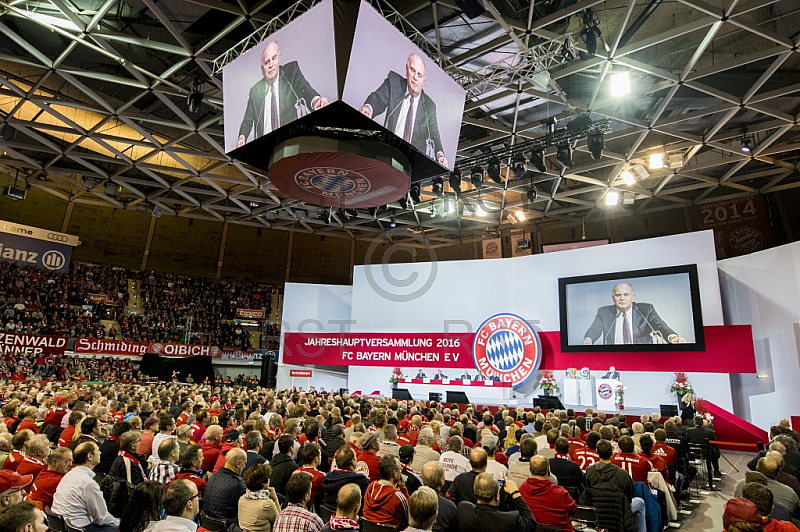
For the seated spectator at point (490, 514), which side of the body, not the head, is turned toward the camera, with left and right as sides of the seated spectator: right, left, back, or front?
back

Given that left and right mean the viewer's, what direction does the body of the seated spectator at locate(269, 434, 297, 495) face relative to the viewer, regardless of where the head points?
facing away from the viewer and to the right of the viewer

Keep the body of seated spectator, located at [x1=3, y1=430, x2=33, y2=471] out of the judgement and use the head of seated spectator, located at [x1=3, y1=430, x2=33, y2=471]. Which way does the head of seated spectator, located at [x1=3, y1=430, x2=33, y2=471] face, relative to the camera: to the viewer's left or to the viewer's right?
to the viewer's right

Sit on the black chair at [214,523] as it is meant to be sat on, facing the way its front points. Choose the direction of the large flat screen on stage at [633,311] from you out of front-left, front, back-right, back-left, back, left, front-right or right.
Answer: front

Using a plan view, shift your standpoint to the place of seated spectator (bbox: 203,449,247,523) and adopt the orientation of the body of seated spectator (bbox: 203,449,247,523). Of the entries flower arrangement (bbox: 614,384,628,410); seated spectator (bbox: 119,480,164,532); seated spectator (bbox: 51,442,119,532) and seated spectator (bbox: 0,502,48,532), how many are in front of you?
1

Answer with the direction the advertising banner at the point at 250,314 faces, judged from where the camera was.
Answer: facing the viewer

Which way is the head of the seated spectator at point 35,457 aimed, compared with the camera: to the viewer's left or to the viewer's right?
to the viewer's right

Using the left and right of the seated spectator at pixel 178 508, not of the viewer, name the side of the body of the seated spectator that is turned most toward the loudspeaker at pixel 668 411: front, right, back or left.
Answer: front

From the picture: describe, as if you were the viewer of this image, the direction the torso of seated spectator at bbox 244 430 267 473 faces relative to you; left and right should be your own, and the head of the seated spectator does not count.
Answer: facing away from the viewer and to the right of the viewer

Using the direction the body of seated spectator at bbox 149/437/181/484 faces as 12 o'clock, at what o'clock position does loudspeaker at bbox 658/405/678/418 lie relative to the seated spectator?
The loudspeaker is roughly at 1 o'clock from the seated spectator.

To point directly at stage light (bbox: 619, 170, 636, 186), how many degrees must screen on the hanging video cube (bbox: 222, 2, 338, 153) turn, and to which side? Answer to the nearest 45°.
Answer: approximately 135° to its left

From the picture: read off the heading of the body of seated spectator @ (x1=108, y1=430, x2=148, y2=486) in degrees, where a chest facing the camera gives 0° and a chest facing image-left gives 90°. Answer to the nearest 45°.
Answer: approximately 225°

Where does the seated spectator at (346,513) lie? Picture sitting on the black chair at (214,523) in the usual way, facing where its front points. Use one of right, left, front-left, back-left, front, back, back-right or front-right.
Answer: right

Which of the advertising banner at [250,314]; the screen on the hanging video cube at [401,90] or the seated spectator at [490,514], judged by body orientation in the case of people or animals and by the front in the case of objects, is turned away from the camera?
the seated spectator

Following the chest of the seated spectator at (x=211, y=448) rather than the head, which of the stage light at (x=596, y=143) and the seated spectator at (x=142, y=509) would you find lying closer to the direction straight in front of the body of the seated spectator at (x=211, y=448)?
the stage light

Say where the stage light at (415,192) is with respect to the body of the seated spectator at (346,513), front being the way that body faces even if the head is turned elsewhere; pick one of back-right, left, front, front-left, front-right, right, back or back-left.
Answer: front-left

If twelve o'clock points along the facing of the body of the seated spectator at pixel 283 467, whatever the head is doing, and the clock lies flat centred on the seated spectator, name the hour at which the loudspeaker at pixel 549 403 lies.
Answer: The loudspeaker is roughly at 12 o'clock from the seated spectator.

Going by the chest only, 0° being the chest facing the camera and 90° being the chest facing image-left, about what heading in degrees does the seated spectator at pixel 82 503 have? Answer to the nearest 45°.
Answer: approximately 225°
